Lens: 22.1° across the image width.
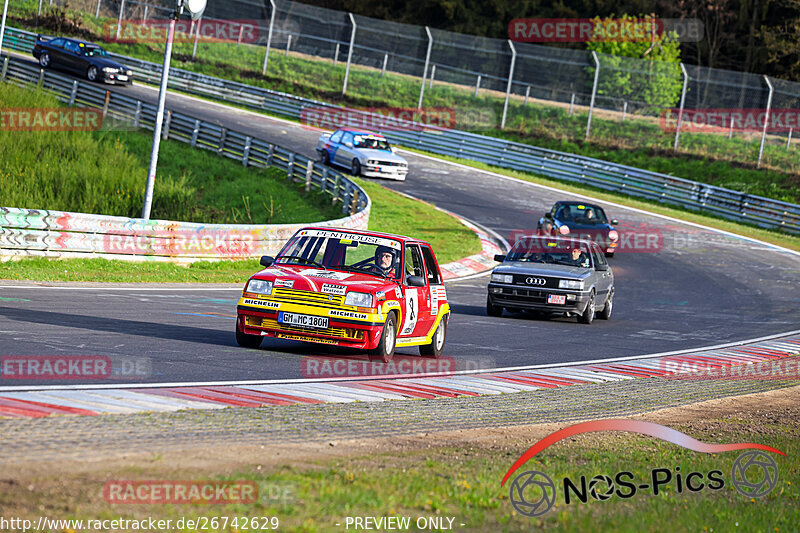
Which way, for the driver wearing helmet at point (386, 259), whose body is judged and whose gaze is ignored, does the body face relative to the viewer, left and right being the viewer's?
facing the viewer and to the left of the viewer

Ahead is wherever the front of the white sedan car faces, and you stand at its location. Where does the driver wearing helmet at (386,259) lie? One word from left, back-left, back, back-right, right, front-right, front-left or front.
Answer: front-right

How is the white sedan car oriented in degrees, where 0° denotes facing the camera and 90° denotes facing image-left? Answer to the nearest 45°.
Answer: approximately 315°

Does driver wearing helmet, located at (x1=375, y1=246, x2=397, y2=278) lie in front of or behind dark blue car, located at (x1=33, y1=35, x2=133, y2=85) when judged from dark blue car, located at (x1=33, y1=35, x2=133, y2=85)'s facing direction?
in front

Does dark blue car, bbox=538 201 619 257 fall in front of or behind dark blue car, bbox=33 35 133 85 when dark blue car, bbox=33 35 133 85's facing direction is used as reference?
in front

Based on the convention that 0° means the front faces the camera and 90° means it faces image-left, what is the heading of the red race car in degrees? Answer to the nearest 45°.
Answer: approximately 45°

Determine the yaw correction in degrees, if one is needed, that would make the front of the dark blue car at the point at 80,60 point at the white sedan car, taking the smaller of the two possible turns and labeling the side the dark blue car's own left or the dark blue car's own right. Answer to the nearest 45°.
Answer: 0° — it already faces it

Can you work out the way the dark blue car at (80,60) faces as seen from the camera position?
facing the viewer and to the right of the viewer

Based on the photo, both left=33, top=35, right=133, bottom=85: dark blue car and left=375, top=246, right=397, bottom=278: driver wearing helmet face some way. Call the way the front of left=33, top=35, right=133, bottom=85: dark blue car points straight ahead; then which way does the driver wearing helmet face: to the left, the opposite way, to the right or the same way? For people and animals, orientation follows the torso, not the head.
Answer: to the right

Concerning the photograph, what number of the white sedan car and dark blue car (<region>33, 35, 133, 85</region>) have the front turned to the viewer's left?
0

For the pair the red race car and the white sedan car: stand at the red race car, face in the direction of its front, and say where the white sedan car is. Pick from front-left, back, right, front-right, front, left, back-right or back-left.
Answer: back-right
